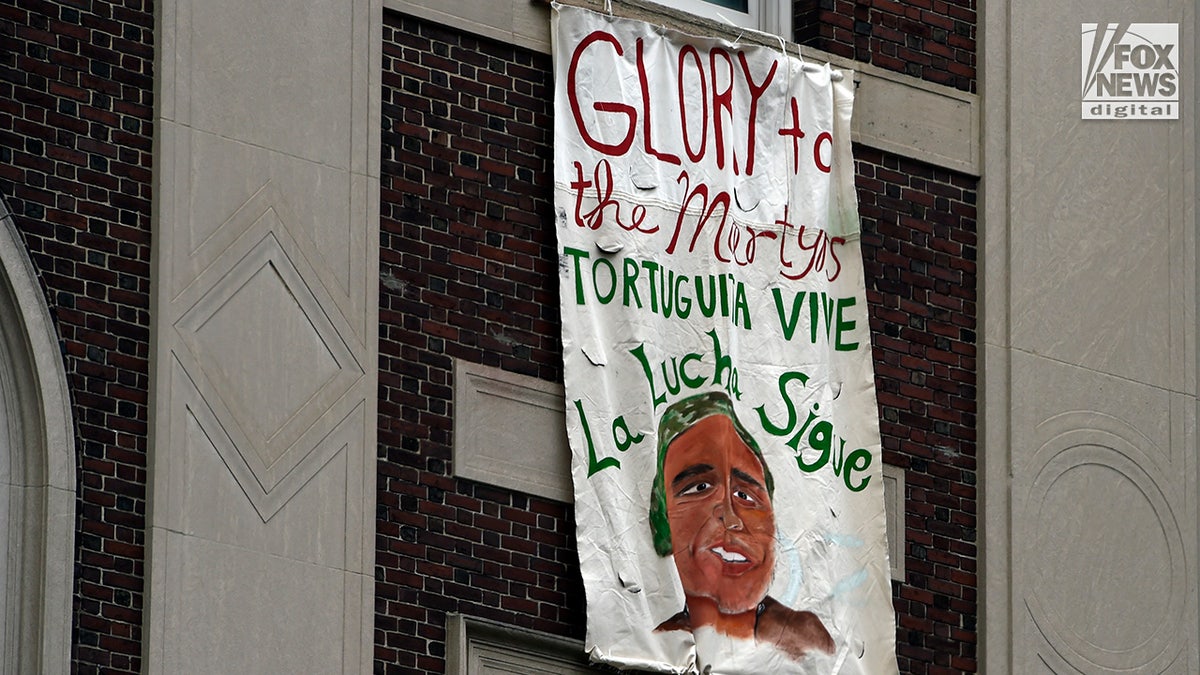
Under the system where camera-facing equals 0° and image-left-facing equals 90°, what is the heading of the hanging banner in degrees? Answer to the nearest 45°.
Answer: approximately 315°
